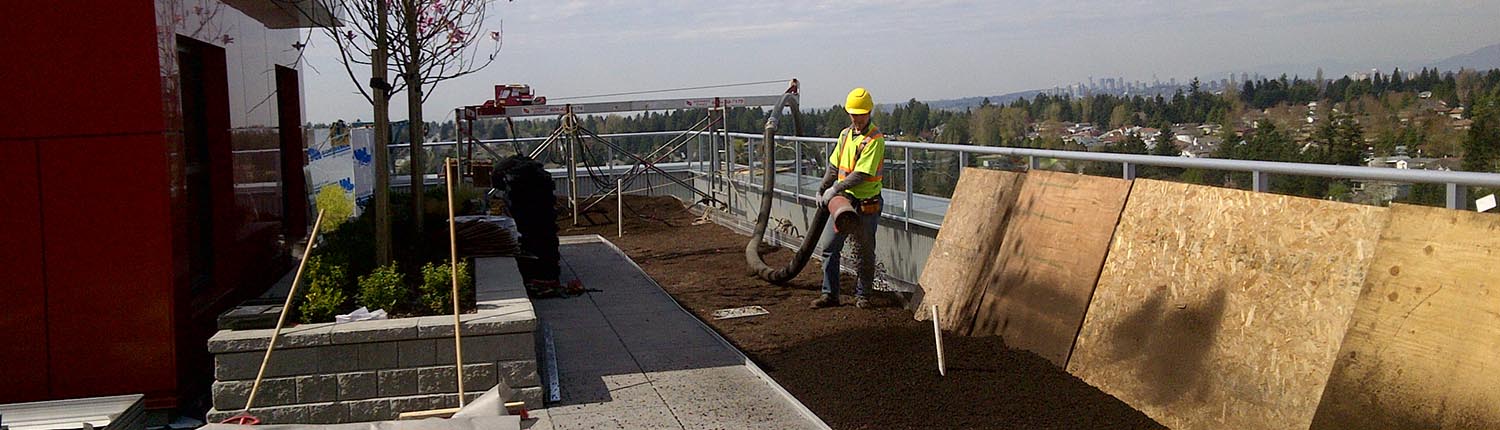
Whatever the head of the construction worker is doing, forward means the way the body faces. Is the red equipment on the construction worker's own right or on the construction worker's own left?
on the construction worker's own right

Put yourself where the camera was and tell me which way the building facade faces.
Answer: facing to the right of the viewer

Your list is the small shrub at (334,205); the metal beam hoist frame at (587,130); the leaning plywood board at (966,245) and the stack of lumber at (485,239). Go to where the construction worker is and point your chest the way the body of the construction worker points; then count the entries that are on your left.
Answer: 1

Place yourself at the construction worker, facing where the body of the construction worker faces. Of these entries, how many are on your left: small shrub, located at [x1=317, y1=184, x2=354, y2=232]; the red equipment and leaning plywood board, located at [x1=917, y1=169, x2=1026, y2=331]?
1

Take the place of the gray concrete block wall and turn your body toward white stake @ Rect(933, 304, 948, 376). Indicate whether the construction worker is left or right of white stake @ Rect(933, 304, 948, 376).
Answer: left

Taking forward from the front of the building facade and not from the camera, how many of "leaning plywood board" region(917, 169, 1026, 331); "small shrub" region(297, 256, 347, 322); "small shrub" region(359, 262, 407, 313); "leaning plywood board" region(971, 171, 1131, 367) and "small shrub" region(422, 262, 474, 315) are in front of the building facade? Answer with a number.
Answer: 5

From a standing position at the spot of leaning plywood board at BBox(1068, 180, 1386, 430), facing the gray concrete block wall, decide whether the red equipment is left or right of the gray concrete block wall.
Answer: right

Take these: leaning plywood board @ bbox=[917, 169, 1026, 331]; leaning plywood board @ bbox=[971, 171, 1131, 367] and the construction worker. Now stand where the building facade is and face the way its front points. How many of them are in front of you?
3

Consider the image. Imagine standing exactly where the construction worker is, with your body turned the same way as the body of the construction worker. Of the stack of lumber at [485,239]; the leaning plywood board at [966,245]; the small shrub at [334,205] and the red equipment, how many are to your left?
1

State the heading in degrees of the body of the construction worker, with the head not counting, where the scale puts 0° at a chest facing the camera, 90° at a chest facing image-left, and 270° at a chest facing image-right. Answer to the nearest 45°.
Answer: approximately 45°

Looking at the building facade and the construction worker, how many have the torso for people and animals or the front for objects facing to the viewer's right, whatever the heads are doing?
1
